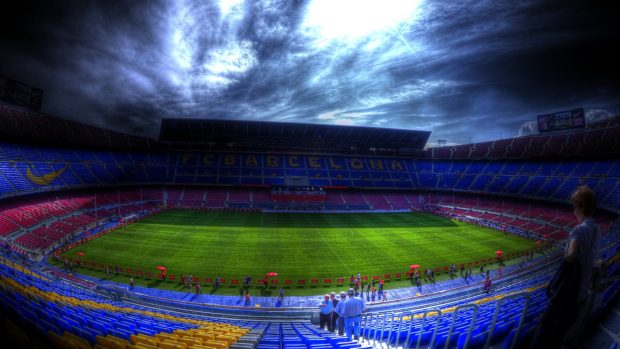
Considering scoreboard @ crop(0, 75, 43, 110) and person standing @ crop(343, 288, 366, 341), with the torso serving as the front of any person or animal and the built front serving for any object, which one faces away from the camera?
the person standing

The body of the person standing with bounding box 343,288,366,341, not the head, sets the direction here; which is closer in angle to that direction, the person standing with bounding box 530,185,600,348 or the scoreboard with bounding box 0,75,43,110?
the scoreboard

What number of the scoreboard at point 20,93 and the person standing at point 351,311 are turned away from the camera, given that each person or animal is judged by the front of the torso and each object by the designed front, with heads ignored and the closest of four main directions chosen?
1

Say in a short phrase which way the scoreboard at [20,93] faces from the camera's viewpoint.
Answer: facing the viewer and to the right of the viewer

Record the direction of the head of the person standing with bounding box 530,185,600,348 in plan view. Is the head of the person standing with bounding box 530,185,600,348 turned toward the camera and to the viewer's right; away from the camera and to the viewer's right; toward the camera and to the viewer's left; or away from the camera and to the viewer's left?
away from the camera and to the viewer's left

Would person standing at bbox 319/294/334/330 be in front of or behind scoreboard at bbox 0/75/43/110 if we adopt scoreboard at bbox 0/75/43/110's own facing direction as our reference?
in front

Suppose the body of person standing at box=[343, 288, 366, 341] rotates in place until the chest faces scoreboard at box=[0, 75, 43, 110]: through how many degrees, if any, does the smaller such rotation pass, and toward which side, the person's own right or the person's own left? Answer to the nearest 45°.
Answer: approximately 45° to the person's own left

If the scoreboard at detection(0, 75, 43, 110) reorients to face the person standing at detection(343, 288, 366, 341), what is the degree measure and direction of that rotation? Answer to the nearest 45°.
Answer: approximately 45° to its right

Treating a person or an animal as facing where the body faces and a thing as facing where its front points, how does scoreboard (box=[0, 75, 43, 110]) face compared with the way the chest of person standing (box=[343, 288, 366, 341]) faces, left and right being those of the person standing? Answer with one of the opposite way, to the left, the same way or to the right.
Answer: to the right

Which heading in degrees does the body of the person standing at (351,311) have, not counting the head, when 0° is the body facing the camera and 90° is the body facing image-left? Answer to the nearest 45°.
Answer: approximately 180°

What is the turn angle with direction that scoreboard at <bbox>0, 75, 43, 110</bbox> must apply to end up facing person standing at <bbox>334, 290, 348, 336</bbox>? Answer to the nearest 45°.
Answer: approximately 45° to its right
